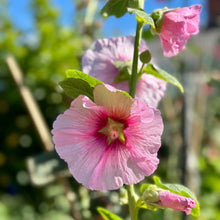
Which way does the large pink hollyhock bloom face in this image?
toward the camera
